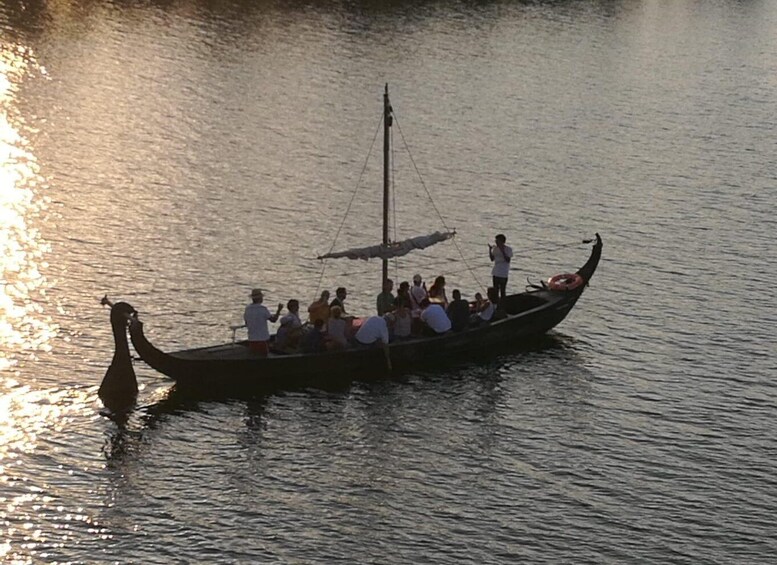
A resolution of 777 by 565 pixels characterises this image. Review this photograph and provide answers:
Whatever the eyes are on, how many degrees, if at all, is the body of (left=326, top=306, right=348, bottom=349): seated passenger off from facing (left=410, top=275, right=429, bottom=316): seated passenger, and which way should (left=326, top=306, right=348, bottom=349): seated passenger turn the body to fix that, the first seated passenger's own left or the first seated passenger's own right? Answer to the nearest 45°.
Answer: approximately 45° to the first seated passenger's own right

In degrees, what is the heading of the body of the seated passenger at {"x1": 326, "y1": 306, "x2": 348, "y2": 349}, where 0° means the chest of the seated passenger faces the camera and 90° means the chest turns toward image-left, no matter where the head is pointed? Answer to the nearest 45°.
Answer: approximately 180°

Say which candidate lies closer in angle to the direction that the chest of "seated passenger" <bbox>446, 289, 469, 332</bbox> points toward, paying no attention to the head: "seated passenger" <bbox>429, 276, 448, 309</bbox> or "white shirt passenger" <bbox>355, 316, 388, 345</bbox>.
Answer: the seated passenger

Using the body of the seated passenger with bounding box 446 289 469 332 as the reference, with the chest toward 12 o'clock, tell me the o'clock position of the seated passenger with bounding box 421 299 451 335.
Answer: the seated passenger with bounding box 421 299 451 335 is roughly at 8 o'clock from the seated passenger with bounding box 446 289 469 332.

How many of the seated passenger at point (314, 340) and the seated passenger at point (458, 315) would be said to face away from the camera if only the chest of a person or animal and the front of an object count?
2

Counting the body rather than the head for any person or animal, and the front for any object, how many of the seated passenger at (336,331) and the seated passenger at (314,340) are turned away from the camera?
2

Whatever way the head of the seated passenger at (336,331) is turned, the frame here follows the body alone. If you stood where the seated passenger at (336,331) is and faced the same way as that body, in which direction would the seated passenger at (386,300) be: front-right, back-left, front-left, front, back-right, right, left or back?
front-right

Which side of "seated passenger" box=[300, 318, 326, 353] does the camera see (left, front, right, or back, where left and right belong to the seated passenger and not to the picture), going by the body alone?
back
